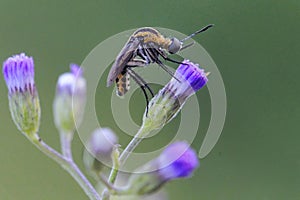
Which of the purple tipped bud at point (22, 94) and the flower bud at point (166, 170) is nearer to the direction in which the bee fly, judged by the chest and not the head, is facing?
the flower bud

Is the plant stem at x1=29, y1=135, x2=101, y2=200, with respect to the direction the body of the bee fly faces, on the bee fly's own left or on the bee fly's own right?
on the bee fly's own right

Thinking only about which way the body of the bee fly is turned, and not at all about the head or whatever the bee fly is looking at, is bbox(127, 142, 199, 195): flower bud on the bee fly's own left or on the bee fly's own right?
on the bee fly's own right

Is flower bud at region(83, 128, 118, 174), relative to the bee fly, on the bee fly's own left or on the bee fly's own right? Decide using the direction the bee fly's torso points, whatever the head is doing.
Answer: on the bee fly's own right

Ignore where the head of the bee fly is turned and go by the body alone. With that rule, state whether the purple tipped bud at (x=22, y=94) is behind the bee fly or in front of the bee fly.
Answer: behind

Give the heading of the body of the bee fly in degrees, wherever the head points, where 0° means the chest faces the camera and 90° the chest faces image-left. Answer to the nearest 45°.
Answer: approximately 270°
